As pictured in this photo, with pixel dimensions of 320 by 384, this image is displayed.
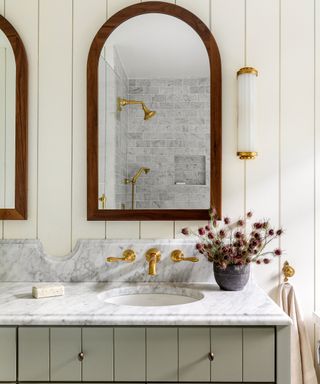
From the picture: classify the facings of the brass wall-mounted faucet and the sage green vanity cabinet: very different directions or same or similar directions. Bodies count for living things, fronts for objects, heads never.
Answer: same or similar directions

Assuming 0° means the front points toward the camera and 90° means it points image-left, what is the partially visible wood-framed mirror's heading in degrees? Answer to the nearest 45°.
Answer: approximately 0°

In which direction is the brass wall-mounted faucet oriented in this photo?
toward the camera

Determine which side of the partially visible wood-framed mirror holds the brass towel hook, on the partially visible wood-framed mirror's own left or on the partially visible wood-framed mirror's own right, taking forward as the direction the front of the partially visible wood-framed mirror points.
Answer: on the partially visible wood-framed mirror's own left

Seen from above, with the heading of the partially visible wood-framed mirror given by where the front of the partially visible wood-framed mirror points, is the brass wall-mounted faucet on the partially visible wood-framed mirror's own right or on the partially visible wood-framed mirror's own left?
on the partially visible wood-framed mirror's own left

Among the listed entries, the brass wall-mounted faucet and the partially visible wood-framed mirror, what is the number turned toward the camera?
2

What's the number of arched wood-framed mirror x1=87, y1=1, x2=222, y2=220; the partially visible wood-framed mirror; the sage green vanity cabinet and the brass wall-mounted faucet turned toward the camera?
4

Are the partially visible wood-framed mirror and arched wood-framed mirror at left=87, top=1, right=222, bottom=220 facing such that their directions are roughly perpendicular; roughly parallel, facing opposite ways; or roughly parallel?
roughly parallel

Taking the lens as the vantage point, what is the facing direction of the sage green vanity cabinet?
facing the viewer

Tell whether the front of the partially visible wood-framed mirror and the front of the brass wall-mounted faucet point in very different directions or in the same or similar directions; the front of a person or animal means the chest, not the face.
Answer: same or similar directions

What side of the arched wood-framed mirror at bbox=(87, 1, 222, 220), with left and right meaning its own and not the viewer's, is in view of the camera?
front
